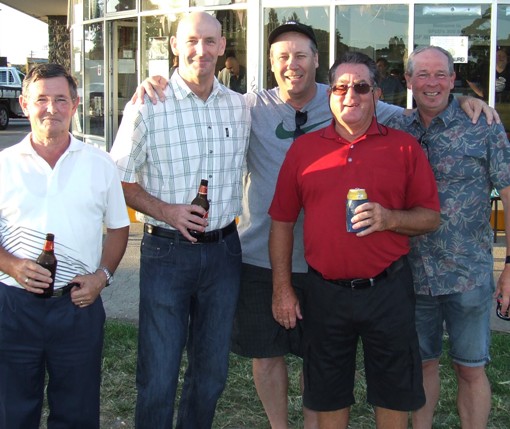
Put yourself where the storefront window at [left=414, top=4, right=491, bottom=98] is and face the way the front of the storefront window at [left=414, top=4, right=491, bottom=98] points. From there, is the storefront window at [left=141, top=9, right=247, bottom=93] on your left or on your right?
on your right

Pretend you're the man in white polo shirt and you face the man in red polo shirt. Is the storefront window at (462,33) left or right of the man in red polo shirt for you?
left

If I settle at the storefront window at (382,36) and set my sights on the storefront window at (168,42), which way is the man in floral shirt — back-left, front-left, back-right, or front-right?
back-left

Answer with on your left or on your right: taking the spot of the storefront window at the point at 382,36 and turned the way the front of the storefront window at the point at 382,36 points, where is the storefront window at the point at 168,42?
on your right

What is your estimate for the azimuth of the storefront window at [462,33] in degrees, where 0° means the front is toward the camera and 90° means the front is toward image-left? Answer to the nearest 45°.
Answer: approximately 0°

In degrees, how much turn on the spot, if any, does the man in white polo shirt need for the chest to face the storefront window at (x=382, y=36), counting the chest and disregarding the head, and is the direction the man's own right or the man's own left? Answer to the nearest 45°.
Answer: approximately 135° to the man's own left

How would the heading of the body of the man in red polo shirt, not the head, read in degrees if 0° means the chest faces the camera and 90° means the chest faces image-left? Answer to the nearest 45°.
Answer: approximately 0°
